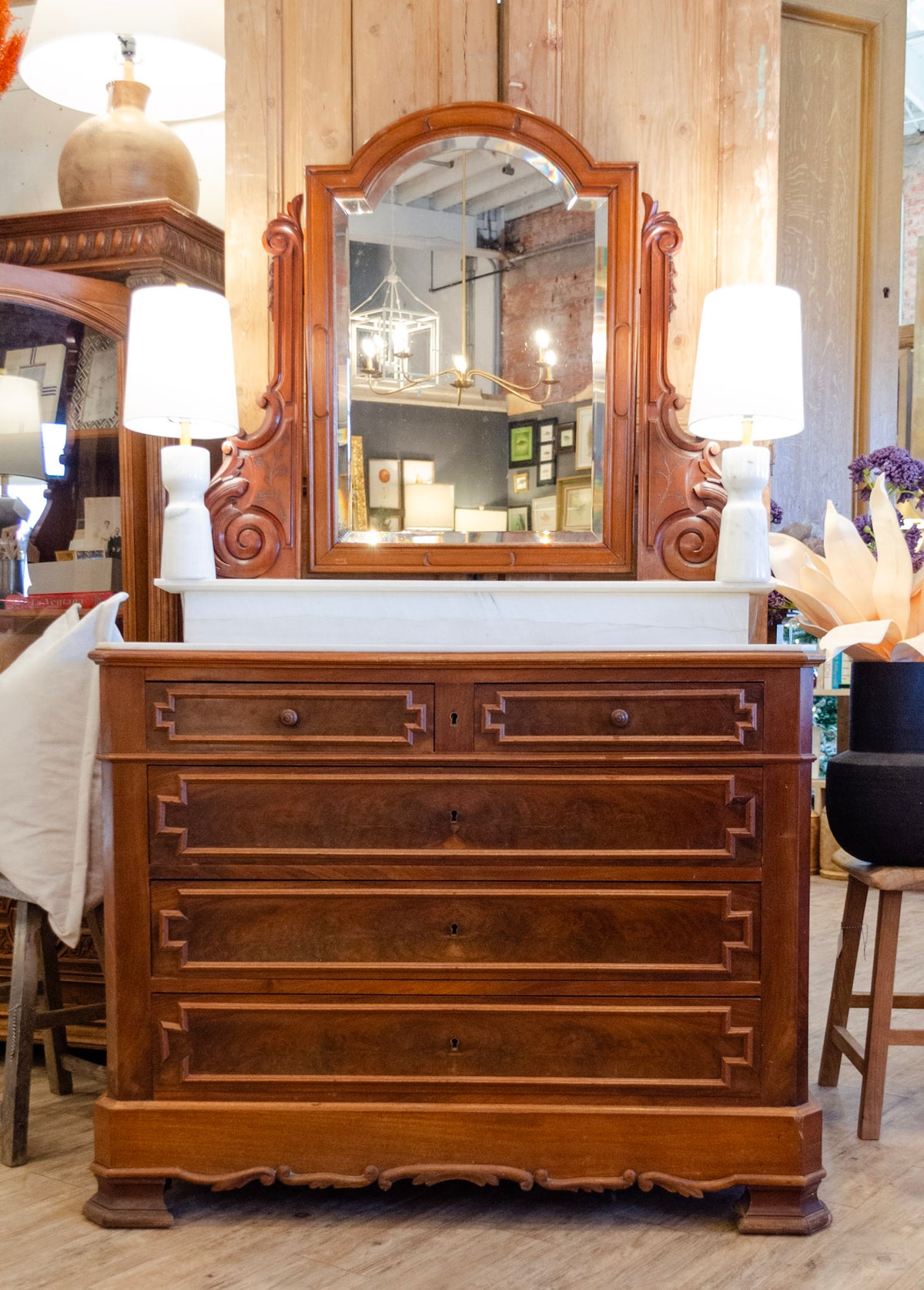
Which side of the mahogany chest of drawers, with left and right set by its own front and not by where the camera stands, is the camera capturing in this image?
front

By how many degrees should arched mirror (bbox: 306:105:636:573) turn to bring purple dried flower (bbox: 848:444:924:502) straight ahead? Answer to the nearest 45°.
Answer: approximately 90° to its left

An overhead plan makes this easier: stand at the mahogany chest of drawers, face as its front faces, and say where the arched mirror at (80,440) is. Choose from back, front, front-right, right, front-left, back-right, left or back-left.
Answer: back-right

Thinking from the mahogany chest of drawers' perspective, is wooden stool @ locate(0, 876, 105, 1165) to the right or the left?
on its right

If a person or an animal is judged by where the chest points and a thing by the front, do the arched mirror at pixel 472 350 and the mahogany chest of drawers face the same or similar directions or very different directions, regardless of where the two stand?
same or similar directions

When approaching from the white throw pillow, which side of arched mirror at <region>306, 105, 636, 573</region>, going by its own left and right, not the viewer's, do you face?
right

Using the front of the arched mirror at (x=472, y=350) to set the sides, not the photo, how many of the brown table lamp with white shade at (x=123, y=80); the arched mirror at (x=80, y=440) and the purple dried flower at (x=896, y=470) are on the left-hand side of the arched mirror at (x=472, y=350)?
1
